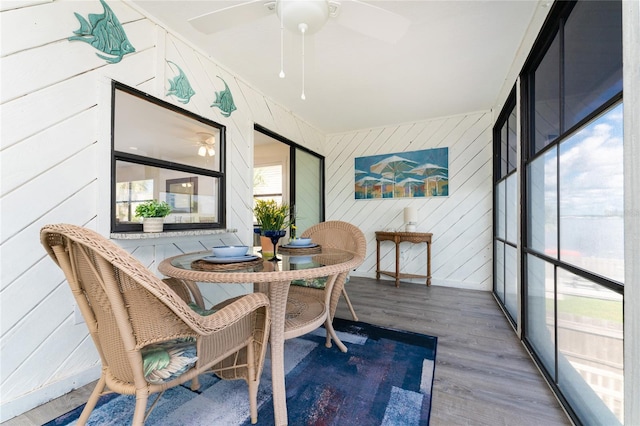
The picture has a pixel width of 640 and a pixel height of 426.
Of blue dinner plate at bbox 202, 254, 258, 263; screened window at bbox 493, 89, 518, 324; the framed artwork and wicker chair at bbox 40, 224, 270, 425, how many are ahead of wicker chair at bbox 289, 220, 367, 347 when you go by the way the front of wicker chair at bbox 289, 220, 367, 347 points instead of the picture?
2

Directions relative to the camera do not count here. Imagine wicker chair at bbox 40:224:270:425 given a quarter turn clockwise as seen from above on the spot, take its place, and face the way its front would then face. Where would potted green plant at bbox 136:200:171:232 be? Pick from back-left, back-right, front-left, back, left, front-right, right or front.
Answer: back-left

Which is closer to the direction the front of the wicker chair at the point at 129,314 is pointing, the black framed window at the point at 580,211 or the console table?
the console table

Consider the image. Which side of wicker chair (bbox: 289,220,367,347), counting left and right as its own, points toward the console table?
back

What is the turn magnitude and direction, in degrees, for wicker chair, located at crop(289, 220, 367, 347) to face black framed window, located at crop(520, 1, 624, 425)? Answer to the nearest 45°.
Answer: approximately 90° to its left

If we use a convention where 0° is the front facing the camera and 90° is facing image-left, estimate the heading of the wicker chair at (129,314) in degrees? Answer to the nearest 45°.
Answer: approximately 225°

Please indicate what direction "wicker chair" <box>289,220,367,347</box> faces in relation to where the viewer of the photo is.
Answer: facing the viewer and to the left of the viewer

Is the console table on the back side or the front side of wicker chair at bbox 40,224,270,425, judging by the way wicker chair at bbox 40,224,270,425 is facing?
on the front side

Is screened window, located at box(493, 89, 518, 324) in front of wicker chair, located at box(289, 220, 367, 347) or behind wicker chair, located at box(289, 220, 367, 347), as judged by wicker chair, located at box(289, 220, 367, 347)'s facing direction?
behind

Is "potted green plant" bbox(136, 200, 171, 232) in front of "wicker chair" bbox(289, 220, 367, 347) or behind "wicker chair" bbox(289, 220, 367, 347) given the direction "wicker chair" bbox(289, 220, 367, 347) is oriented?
in front
